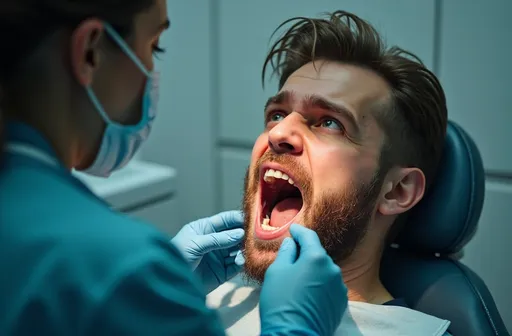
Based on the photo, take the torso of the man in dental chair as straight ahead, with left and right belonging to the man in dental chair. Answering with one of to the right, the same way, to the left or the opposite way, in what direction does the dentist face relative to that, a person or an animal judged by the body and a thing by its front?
the opposite way

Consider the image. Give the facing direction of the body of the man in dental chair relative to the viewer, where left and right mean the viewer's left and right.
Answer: facing the viewer and to the left of the viewer

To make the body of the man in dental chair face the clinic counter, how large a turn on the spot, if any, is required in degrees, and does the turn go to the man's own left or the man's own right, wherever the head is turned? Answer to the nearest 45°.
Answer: approximately 90° to the man's own right

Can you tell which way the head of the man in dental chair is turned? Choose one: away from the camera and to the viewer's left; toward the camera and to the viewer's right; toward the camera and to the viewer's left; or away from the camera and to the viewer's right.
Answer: toward the camera and to the viewer's left

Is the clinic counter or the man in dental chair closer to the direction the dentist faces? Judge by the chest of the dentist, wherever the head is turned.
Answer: the man in dental chair

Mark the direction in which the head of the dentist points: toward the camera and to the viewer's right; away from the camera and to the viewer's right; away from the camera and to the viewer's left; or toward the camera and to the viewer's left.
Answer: away from the camera and to the viewer's right

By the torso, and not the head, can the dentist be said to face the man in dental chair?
yes

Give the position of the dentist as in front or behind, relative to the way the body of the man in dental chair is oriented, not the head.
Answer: in front

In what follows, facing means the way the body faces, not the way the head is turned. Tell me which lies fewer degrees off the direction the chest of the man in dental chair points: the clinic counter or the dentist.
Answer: the dentist

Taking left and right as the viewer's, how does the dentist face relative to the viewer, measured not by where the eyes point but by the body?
facing away from the viewer and to the right of the viewer
